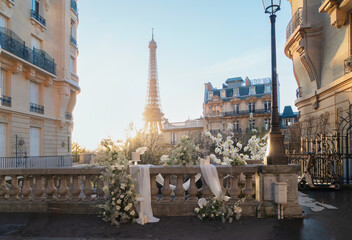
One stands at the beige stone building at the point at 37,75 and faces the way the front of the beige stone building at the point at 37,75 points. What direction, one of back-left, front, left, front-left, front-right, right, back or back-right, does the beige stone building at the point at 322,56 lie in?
front

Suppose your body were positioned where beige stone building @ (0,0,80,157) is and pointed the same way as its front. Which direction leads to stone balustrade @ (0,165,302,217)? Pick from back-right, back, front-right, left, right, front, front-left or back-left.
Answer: front-right

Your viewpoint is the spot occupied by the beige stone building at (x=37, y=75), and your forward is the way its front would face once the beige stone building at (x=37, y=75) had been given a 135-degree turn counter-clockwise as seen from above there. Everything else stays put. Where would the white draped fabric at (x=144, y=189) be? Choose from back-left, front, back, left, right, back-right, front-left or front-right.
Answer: back

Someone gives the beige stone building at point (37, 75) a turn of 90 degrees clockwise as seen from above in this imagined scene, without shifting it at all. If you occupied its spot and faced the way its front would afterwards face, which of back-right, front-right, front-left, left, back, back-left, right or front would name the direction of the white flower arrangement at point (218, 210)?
front-left

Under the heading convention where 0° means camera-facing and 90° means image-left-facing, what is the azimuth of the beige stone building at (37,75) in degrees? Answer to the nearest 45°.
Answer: approximately 315°

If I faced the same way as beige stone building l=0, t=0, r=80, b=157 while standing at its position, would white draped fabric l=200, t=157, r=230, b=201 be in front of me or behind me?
in front

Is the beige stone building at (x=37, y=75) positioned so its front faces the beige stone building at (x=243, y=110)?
no

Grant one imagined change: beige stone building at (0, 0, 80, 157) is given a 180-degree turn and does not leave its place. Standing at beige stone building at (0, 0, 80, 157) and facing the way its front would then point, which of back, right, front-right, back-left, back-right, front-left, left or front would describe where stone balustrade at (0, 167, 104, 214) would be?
back-left

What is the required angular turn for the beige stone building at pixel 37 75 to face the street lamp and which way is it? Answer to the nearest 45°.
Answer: approximately 45° to its right
